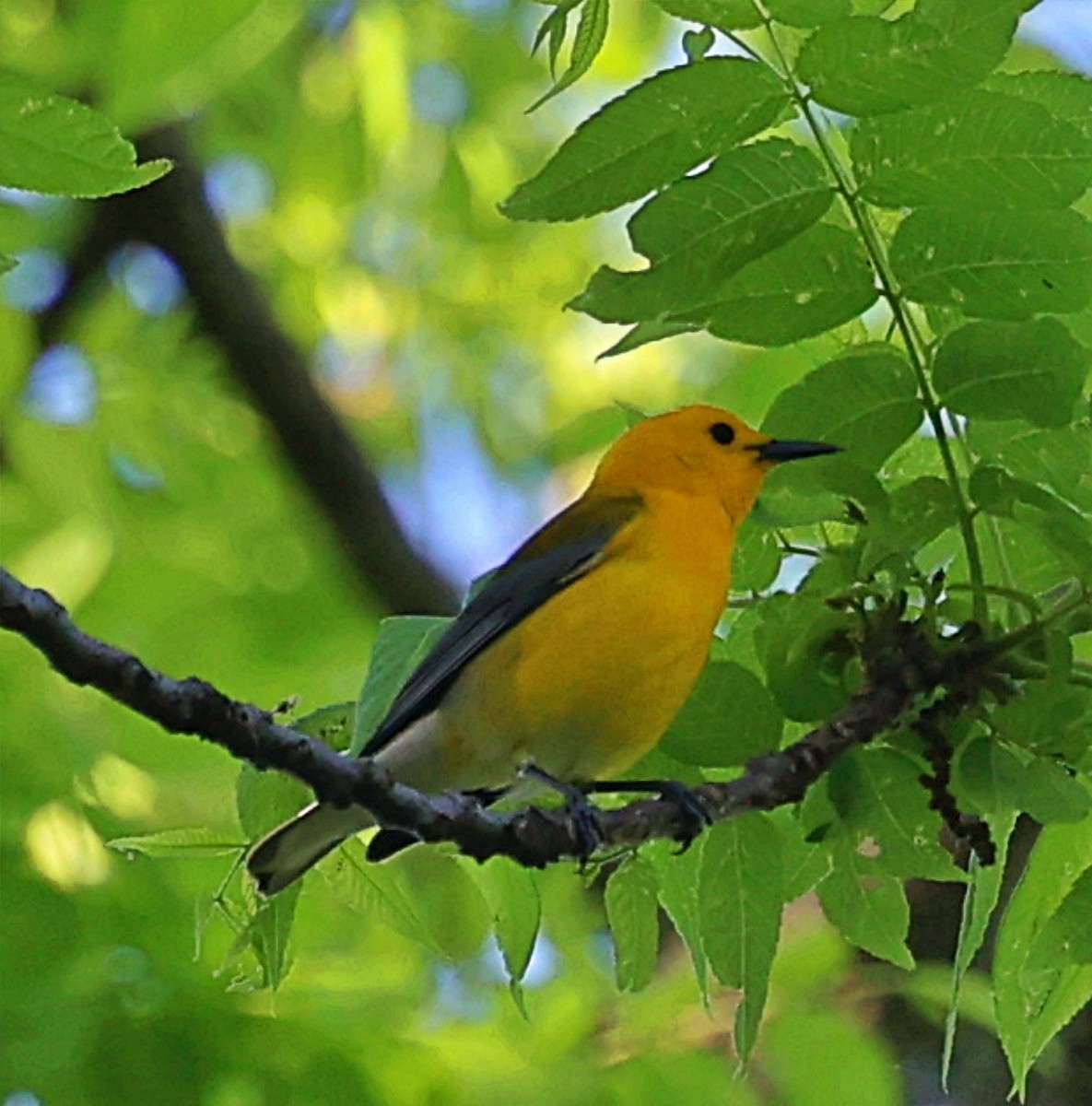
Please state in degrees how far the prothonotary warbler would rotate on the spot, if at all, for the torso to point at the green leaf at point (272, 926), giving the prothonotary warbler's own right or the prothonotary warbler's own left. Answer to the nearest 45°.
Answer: approximately 135° to the prothonotary warbler's own right

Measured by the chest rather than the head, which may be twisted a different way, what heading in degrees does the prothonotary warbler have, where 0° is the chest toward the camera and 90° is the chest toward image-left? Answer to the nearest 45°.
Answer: approximately 270°
